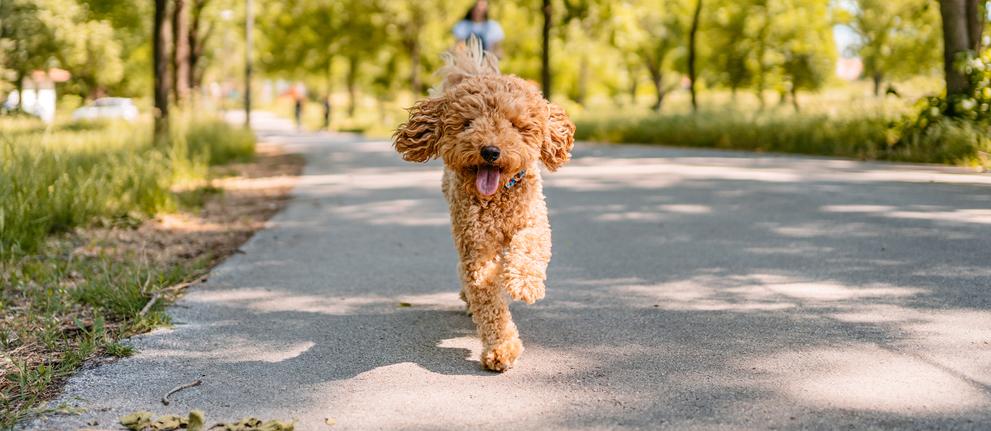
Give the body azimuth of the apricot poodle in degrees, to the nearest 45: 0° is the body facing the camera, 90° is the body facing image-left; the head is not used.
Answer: approximately 0°

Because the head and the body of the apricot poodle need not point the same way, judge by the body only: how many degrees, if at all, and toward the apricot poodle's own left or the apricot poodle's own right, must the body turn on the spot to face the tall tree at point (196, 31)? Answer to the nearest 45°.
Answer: approximately 180°
